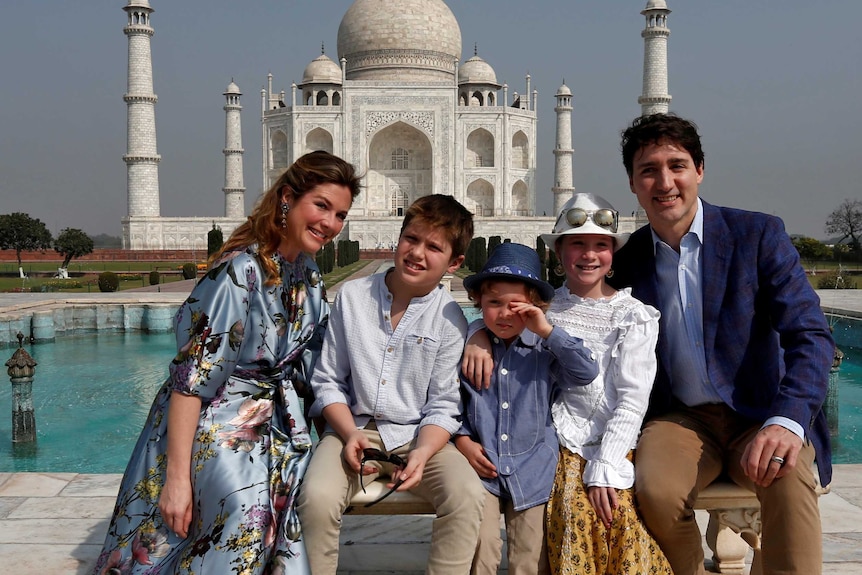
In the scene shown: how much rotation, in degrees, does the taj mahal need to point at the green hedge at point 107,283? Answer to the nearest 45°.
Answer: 0° — it already faces it

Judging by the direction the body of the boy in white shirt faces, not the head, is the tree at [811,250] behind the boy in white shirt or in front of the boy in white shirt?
behind

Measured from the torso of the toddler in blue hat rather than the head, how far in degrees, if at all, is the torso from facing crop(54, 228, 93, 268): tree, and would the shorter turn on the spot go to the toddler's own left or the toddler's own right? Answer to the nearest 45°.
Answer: approximately 135° to the toddler's own right

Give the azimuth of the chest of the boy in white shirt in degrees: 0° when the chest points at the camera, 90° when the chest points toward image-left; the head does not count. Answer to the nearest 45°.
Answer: approximately 0°

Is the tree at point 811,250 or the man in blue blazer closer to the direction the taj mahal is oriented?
the man in blue blazer

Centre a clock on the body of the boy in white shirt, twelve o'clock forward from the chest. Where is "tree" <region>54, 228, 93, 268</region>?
The tree is roughly at 5 o'clock from the boy in white shirt.

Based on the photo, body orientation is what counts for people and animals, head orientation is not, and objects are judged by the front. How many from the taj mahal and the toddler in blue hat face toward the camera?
2
